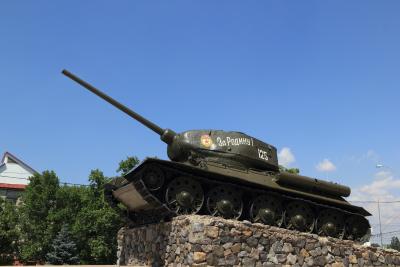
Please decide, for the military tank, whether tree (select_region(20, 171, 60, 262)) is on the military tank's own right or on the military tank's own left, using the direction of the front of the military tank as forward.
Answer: on the military tank's own right

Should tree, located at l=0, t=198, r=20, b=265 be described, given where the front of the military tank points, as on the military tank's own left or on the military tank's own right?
on the military tank's own right

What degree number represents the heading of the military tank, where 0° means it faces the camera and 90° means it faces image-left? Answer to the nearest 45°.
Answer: approximately 45°
